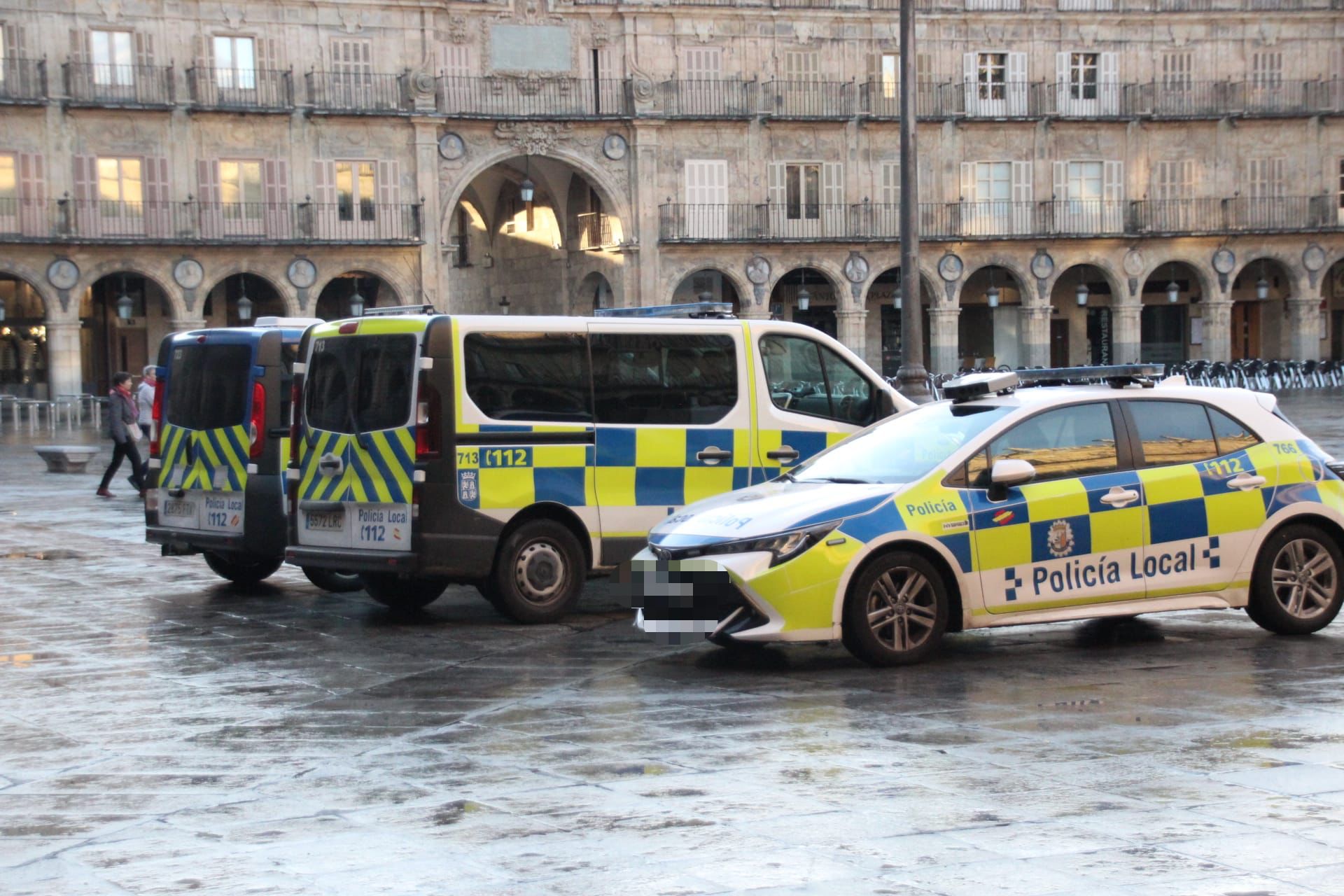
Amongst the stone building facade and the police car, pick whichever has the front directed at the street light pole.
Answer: the stone building facade

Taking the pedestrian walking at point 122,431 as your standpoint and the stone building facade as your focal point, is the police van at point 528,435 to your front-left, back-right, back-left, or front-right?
back-right

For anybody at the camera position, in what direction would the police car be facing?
facing the viewer and to the left of the viewer

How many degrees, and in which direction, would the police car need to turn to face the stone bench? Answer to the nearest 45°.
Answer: approximately 90° to its right

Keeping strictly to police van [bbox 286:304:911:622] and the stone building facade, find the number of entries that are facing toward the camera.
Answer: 1

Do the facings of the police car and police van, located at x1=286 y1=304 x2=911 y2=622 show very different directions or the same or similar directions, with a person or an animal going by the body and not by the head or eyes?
very different directions

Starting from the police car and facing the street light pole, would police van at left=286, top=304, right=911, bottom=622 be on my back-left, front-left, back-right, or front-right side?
front-left

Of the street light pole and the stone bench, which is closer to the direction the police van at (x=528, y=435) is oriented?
the street light pole

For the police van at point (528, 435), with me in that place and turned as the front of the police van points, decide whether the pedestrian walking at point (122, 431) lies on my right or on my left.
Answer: on my left

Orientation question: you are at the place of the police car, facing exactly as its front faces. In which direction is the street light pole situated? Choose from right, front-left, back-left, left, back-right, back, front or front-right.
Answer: back-right

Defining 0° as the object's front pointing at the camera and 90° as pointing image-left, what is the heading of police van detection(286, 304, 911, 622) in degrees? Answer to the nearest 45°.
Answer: approximately 225°

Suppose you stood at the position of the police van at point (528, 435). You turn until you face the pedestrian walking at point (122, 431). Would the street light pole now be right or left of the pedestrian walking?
right

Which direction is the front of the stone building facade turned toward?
toward the camera

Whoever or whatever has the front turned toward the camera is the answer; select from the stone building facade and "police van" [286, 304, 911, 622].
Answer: the stone building facade

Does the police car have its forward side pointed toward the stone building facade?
no
